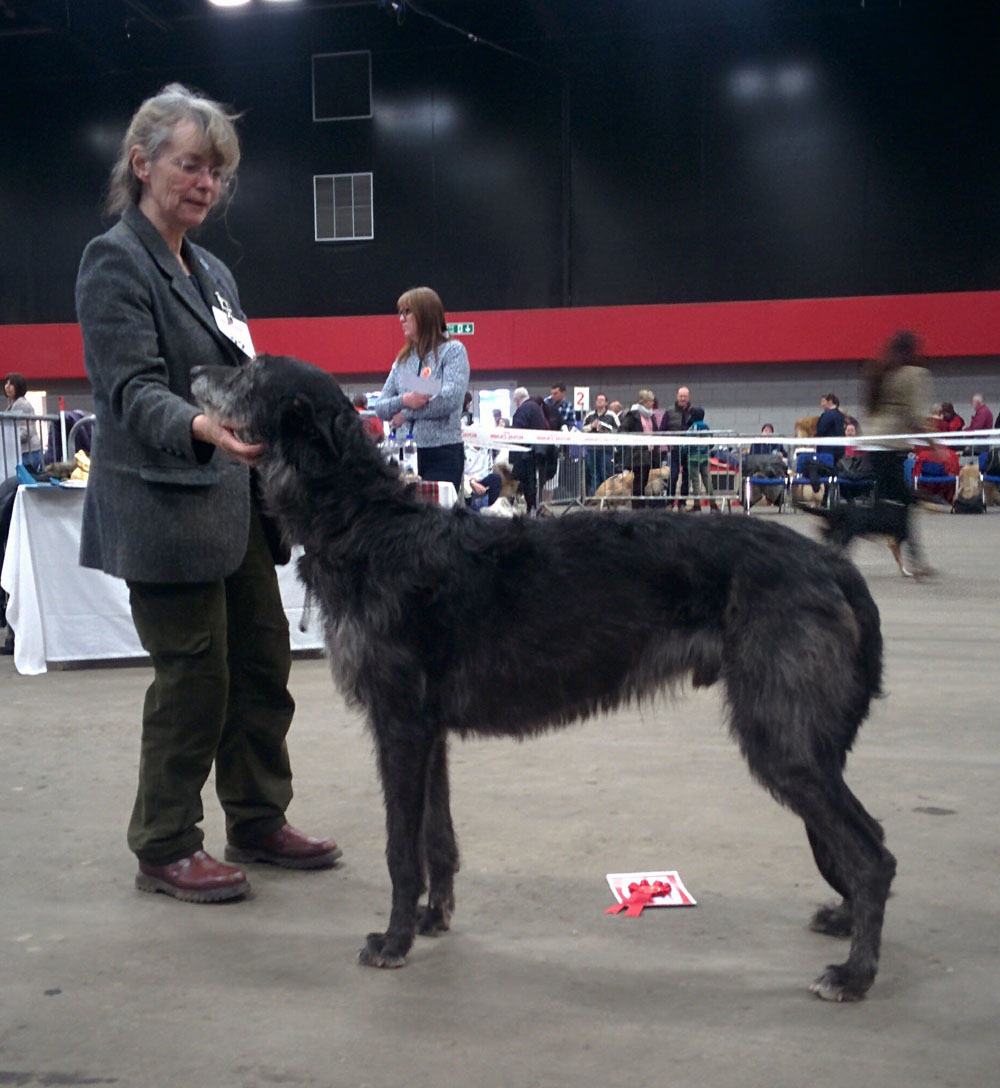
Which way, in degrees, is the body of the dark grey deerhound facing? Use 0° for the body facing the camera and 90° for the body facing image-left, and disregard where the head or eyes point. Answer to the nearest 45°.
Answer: approximately 90°

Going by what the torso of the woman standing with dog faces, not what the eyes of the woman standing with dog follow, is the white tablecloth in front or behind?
behind

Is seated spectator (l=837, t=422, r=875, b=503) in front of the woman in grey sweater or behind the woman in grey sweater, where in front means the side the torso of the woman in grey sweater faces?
behind

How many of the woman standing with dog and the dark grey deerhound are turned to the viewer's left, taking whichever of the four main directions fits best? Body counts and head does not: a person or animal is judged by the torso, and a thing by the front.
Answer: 1

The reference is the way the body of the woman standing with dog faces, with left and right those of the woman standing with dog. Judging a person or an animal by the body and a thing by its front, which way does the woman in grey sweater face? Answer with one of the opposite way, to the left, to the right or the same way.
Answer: to the right

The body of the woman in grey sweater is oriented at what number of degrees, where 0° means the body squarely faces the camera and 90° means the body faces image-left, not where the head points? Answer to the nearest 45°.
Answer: approximately 45°

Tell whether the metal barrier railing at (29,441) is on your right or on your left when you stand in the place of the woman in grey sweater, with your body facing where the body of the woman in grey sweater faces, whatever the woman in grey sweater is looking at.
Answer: on your right

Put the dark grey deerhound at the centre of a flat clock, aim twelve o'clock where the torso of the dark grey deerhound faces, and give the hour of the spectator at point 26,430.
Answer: The spectator is roughly at 2 o'clock from the dark grey deerhound.

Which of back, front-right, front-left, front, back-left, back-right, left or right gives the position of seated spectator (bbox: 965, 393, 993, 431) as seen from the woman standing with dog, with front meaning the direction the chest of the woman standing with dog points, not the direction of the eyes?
left

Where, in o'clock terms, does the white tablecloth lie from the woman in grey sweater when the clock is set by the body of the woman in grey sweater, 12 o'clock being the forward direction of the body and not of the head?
The white tablecloth is roughly at 1 o'clock from the woman in grey sweater.

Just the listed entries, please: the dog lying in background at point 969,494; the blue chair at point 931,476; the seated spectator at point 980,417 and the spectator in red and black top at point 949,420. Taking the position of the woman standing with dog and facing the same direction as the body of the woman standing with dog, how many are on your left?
4

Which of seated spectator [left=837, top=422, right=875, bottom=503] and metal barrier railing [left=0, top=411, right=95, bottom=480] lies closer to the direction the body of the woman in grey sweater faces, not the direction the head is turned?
the metal barrier railing

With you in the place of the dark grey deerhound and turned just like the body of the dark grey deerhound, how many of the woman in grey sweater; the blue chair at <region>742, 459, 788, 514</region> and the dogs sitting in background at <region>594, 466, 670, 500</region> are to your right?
3

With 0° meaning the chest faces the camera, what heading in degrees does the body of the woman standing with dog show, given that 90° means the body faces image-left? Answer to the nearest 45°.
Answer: approximately 315°
